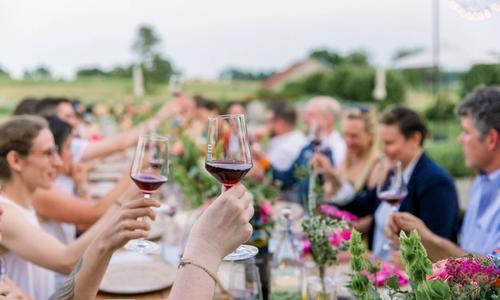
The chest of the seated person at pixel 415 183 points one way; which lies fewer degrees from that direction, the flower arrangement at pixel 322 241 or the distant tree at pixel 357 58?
the flower arrangement

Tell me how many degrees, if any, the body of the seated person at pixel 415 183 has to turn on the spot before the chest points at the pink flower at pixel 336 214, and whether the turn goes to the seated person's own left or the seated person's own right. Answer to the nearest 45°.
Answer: approximately 45° to the seated person's own left

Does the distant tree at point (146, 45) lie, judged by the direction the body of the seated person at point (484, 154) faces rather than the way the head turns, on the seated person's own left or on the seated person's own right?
on the seated person's own right

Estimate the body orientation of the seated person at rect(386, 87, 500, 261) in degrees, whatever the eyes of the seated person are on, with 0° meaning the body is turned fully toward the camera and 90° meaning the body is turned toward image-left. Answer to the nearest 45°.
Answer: approximately 90°

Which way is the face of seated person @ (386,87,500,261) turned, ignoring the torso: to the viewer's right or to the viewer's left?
to the viewer's left

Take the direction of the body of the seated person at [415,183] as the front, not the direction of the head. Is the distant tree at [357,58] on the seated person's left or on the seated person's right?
on the seated person's right

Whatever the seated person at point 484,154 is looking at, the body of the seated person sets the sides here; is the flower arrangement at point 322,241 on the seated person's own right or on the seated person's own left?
on the seated person's own left

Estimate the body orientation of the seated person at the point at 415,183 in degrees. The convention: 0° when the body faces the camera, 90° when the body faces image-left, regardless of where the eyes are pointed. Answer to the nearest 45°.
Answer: approximately 45°

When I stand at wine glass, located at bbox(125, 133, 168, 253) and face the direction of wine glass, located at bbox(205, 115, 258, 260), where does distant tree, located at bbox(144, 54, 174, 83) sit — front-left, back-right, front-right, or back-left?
back-left

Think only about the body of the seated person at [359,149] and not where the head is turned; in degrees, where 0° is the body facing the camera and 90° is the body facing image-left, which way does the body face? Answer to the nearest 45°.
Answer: approximately 45°

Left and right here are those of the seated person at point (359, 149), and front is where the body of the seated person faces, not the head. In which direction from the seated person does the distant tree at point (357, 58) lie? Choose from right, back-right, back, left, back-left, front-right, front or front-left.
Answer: back-right

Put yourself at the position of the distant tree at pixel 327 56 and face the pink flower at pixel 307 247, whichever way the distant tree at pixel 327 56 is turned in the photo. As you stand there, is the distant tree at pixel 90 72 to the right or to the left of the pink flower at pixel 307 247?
right
